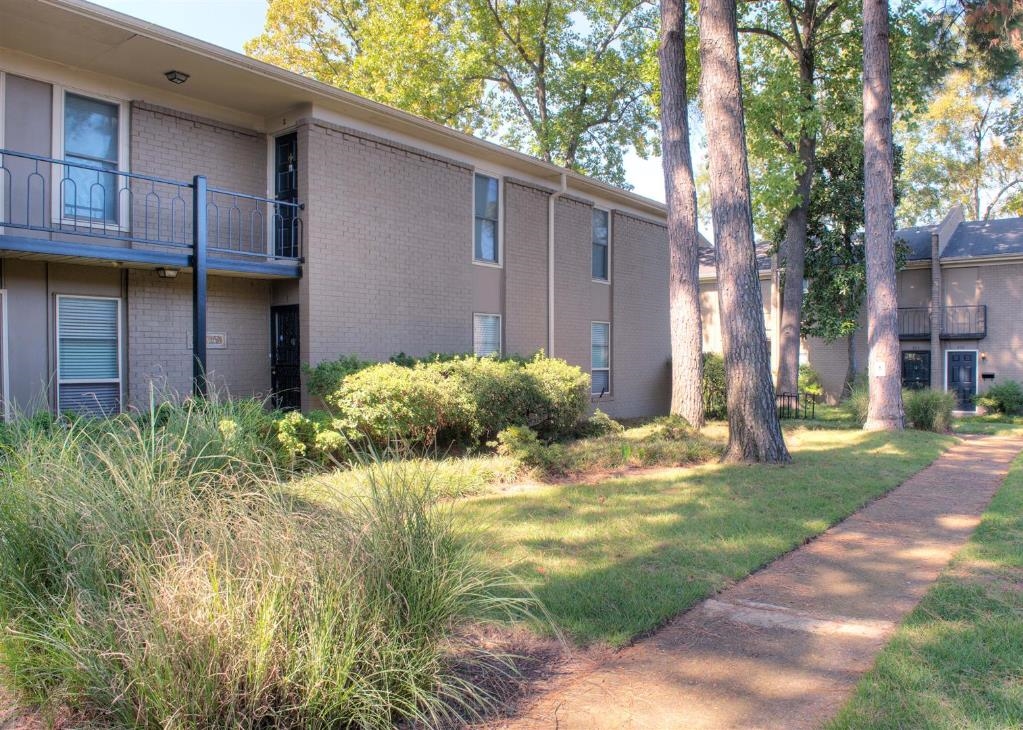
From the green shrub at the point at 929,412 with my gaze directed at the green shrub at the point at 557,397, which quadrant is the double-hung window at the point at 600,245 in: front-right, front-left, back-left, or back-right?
front-right

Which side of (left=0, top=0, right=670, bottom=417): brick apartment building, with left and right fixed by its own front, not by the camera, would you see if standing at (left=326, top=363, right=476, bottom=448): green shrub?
front

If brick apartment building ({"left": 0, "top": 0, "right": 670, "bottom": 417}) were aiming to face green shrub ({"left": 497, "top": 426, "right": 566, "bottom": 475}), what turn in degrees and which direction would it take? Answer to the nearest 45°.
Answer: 0° — it already faces it

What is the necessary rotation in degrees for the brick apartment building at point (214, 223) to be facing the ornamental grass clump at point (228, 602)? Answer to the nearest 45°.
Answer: approximately 45° to its right

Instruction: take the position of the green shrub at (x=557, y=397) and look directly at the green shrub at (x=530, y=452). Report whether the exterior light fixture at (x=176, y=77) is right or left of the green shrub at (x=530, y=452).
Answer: right

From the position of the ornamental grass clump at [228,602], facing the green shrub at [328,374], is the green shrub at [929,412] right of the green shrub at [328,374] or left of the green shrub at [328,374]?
right

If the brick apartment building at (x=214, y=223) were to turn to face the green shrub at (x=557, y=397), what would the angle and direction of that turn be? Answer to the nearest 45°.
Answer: approximately 45° to its left

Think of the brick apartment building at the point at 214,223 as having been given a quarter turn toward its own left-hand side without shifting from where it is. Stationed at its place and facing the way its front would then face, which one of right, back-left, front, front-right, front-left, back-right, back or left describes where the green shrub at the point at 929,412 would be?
front-right
